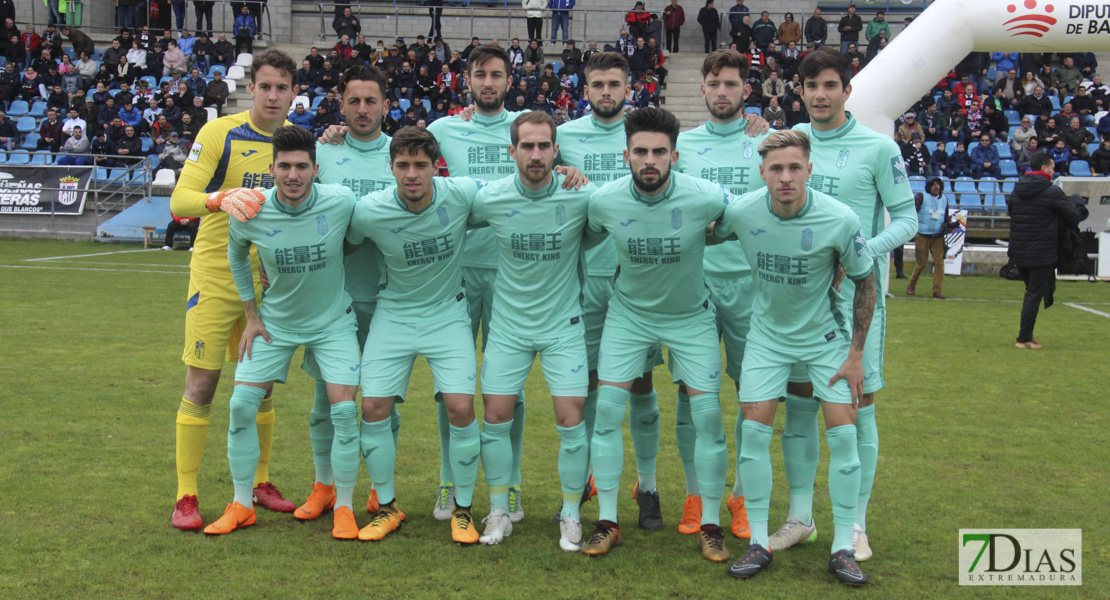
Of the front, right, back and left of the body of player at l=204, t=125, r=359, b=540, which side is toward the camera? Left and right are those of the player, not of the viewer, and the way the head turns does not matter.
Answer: front

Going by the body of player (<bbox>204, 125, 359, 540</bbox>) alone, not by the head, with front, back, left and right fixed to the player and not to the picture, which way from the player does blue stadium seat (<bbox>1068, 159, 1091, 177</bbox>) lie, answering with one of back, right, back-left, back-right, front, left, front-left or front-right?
back-left

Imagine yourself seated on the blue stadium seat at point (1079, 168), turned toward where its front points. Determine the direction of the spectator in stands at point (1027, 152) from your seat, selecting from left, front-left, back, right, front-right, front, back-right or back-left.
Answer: right

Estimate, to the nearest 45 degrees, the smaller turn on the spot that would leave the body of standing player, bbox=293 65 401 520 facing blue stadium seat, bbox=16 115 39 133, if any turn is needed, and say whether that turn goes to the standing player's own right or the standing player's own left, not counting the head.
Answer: approximately 180°

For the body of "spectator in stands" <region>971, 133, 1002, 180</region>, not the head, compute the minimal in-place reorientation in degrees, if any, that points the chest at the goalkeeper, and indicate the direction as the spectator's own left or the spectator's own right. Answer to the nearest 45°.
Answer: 0° — they already face them

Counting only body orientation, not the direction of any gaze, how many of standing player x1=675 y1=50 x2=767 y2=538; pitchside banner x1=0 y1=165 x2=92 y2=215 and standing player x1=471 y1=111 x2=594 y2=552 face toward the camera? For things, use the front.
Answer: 3

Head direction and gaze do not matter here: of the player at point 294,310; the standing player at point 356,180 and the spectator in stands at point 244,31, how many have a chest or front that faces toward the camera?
3

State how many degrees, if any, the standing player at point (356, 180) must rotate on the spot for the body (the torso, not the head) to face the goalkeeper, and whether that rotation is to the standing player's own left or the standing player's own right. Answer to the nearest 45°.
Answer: approximately 90° to the standing player's own right

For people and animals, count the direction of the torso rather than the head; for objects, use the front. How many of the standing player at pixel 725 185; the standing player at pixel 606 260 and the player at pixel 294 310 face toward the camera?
3

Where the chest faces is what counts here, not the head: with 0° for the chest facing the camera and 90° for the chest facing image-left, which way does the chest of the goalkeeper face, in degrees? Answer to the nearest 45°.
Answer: approximately 315°

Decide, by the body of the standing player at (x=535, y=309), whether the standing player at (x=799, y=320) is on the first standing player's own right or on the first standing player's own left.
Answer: on the first standing player's own left

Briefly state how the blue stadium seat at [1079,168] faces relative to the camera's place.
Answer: facing the viewer

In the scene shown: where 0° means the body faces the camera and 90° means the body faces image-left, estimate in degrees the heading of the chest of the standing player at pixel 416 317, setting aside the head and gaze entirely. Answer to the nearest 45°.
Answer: approximately 0°
